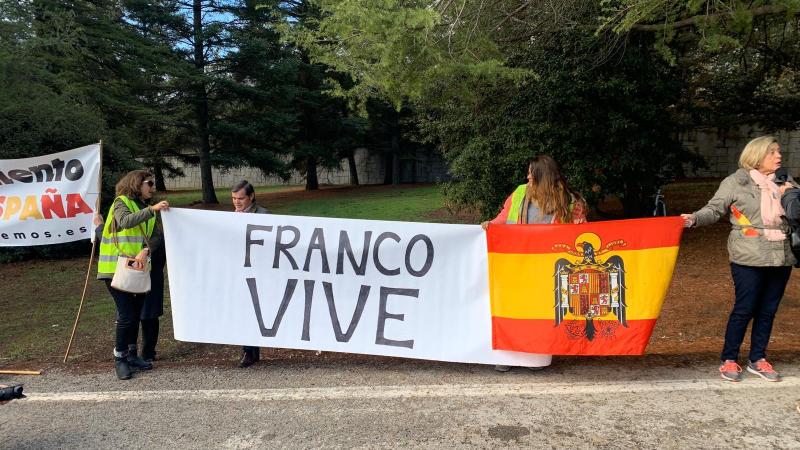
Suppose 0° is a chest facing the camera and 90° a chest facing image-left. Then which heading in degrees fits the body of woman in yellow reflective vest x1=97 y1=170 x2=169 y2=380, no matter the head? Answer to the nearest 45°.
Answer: approximately 270°

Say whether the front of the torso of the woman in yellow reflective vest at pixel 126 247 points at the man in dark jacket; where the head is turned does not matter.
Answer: yes

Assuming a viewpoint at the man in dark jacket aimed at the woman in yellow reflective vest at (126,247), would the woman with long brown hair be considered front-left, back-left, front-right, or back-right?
back-left

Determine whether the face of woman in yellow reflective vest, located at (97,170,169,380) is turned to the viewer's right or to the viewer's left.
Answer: to the viewer's right
